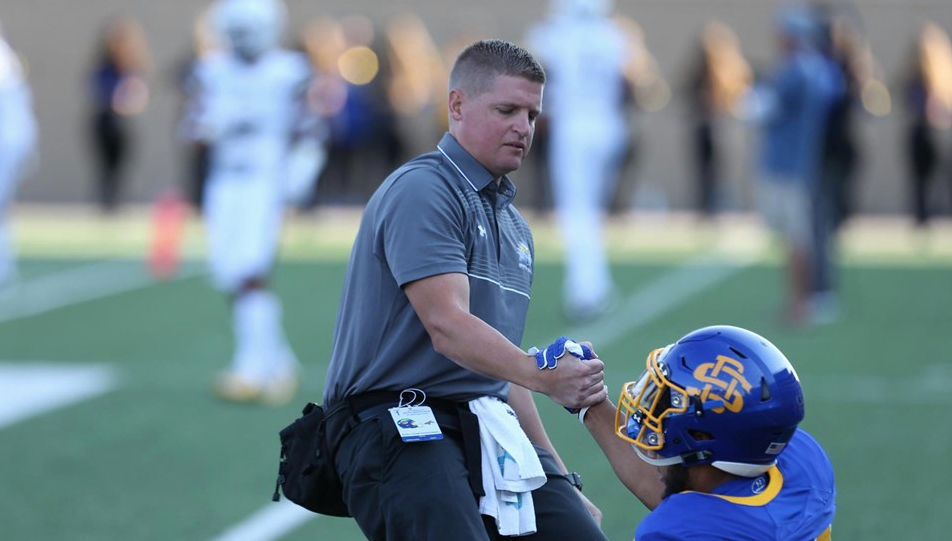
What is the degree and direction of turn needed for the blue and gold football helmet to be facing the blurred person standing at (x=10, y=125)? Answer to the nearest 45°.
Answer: approximately 45° to its right

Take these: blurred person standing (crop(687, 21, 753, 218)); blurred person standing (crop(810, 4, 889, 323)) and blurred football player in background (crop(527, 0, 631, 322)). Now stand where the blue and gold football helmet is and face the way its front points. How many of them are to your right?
3

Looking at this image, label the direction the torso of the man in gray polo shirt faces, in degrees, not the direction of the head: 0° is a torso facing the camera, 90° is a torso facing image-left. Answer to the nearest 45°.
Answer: approximately 315°

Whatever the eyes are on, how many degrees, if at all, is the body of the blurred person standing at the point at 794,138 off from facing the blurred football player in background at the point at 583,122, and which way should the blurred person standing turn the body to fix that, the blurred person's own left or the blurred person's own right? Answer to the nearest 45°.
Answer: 0° — they already face them

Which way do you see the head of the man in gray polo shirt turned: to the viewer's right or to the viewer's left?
to the viewer's right

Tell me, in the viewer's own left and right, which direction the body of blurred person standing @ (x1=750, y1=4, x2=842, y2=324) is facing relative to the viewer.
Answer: facing to the left of the viewer

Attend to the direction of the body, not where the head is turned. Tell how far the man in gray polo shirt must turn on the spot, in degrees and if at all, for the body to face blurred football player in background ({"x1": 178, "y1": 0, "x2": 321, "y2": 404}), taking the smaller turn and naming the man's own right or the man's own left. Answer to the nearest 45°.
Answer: approximately 135° to the man's own left

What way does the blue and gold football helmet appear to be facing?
to the viewer's left

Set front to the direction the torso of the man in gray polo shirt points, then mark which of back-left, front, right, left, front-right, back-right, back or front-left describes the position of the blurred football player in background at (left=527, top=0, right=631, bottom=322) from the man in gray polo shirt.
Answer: back-left
